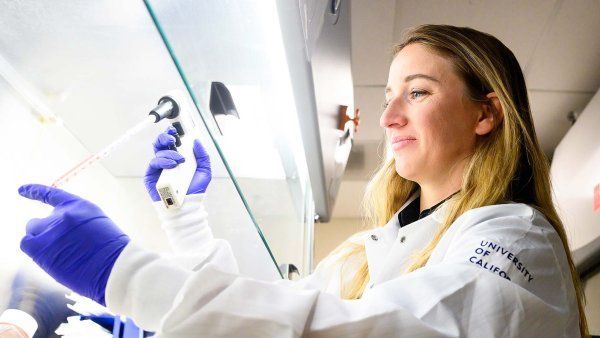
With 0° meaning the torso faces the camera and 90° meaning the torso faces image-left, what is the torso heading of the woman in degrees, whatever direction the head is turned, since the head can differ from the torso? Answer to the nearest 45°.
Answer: approximately 45°

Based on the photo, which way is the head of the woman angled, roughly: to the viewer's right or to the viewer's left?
to the viewer's left
